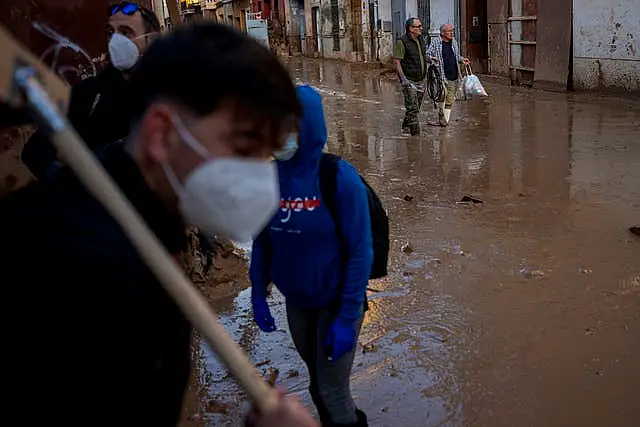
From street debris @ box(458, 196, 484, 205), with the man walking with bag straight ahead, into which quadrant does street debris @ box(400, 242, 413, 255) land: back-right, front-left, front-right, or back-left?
back-left

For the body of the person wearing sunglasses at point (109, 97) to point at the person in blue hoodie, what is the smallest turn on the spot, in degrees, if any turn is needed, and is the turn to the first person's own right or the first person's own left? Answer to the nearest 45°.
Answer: approximately 90° to the first person's own left

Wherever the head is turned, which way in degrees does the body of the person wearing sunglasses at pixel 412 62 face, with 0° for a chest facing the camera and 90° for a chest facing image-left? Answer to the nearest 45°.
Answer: approximately 315°

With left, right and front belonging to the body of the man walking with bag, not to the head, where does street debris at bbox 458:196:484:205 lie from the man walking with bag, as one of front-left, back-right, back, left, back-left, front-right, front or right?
front-right

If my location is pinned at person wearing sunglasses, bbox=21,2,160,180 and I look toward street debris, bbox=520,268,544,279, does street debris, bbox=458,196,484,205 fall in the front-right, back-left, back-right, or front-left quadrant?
front-left

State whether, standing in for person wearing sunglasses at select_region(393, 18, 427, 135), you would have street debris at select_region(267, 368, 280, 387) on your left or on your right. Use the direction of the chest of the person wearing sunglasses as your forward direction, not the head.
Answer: on your right

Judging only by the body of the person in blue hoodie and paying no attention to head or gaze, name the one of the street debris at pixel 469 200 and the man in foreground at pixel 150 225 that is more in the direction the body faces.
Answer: the man in foreground

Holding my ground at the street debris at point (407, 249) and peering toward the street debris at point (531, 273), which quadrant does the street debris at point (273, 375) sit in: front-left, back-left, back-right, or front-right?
front-right

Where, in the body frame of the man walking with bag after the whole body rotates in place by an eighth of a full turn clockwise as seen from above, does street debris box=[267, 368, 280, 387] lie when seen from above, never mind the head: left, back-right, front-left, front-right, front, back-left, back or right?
front

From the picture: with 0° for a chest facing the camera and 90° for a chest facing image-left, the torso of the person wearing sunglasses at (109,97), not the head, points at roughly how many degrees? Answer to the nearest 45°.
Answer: approximately 45°

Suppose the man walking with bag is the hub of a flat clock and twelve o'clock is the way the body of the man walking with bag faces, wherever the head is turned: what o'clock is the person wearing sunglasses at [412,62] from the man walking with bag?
The person wearing sunglasses is roughly at 3 o'clock from the man walking with bag.

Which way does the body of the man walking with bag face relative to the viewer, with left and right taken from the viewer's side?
facing the viewer and to the right of the viewer

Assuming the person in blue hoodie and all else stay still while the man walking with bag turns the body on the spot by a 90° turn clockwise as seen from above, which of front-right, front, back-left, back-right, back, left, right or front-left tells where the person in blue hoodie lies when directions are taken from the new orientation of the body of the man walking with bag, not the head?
front-left

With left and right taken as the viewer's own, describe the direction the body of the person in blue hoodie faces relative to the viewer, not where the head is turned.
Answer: facing the viewer and to the left of the viewer
